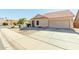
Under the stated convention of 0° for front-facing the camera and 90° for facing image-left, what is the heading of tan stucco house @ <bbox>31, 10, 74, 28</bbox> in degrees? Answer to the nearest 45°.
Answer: approximately 45°
